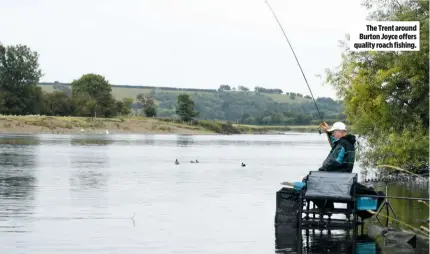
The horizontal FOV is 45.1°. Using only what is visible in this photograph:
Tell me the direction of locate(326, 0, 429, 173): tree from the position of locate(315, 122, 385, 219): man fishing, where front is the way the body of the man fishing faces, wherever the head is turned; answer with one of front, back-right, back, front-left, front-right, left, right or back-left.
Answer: right

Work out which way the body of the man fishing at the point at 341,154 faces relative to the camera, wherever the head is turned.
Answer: to the viewer's left
